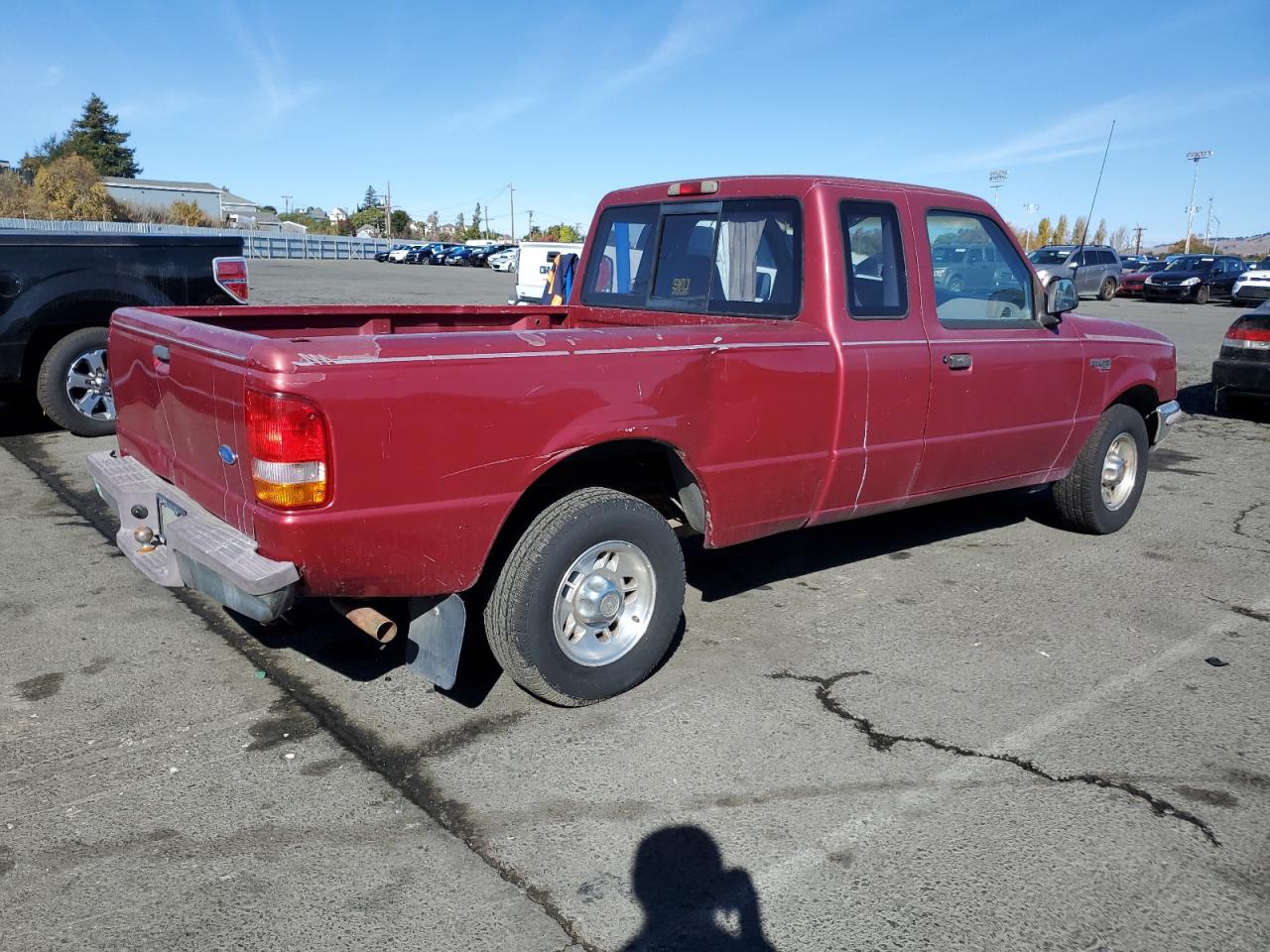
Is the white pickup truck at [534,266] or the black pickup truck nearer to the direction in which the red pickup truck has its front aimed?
the white pickup truck

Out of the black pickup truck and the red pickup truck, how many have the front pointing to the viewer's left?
1

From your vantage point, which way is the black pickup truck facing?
to the viewer's left

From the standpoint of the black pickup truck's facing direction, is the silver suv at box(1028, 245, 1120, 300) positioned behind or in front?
behind

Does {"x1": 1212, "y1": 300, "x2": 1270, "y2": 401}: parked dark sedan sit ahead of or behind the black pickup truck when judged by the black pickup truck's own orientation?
behind

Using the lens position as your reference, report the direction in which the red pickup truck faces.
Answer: facing away from the viewer and to the right of the viewer

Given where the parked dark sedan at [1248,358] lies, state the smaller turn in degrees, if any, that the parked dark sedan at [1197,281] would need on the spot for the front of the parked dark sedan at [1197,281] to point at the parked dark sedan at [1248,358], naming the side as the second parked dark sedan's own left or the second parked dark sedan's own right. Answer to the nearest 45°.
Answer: approximately 45° to the second parked dark sedan's own left

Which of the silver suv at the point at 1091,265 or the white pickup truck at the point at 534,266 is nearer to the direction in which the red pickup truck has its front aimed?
the silver suv

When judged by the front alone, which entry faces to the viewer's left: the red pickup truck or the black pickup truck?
the black pickup truck

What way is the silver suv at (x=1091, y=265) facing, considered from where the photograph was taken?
facing the viewer and to the left of the viewer

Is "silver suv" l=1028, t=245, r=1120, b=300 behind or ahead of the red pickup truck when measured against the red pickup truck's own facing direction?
ahead

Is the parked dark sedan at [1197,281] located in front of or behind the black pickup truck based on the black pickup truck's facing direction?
behind
